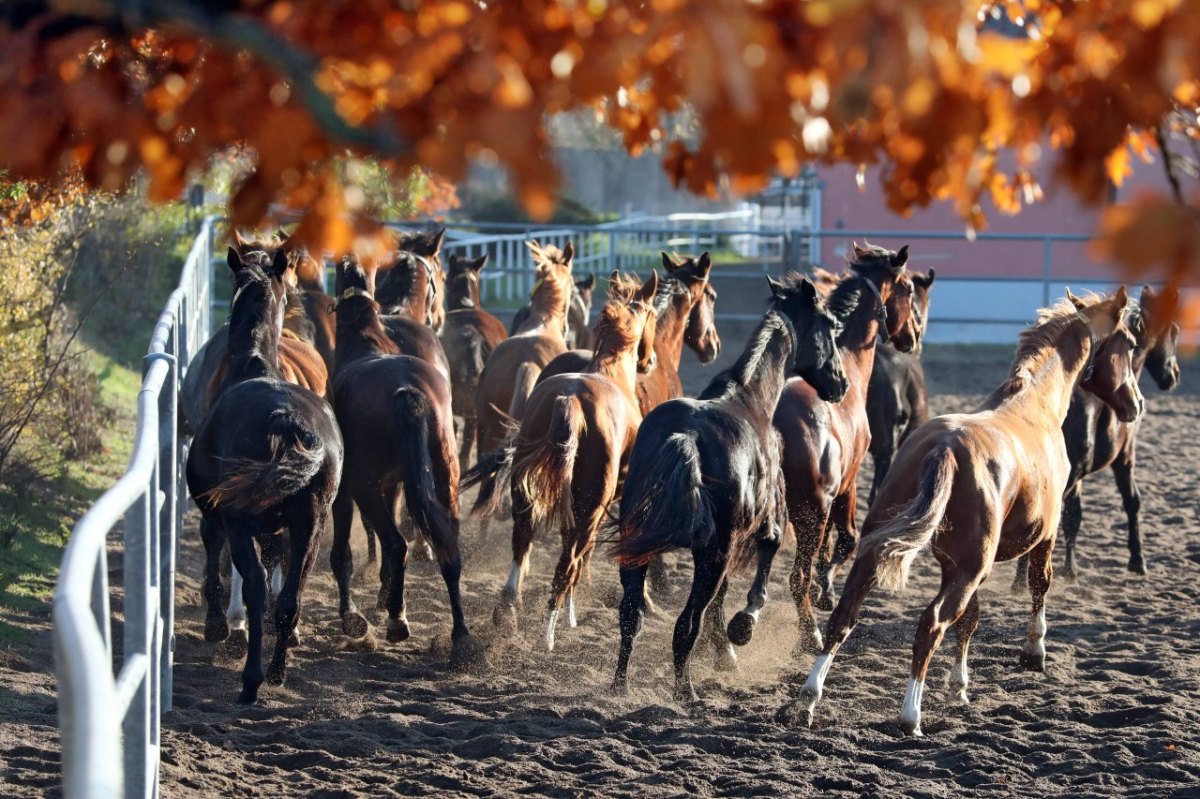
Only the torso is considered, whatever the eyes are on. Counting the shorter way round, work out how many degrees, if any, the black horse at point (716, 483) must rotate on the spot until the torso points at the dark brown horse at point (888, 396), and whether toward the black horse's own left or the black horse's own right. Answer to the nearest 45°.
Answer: approximately 45° to the black horse's own left

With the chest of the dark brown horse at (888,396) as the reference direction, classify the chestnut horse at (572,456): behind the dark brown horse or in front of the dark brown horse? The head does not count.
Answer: behind

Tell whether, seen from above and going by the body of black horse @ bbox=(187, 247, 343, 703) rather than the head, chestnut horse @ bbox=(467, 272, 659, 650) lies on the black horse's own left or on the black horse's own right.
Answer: on the black horse's own right

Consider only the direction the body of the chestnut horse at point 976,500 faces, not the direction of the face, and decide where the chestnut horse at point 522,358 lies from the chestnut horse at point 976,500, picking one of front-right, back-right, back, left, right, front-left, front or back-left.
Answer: left

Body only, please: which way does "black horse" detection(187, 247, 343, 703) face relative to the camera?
away from the camera

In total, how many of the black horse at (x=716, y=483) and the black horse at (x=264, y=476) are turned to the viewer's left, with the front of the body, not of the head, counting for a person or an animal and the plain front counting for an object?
0

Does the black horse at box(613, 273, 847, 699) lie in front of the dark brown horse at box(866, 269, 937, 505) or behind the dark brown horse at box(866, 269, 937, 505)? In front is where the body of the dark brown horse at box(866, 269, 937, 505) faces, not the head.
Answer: behind

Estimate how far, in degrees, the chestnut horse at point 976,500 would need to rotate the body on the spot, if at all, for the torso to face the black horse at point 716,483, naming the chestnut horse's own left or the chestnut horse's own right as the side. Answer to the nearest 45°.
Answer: approximately 135° to the chestnut horse's own left
